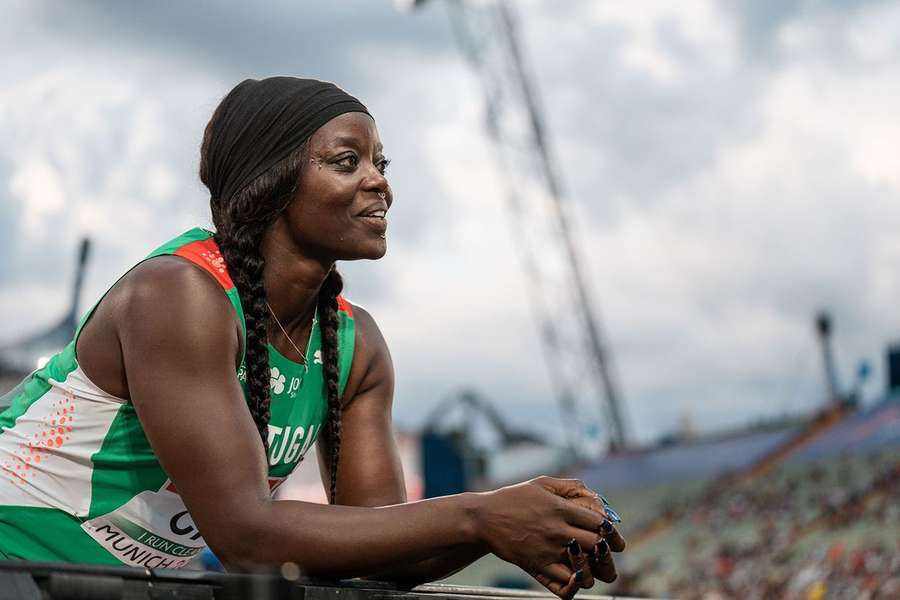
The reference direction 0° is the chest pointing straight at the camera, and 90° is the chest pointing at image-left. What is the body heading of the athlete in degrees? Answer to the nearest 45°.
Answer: approximately 315°
